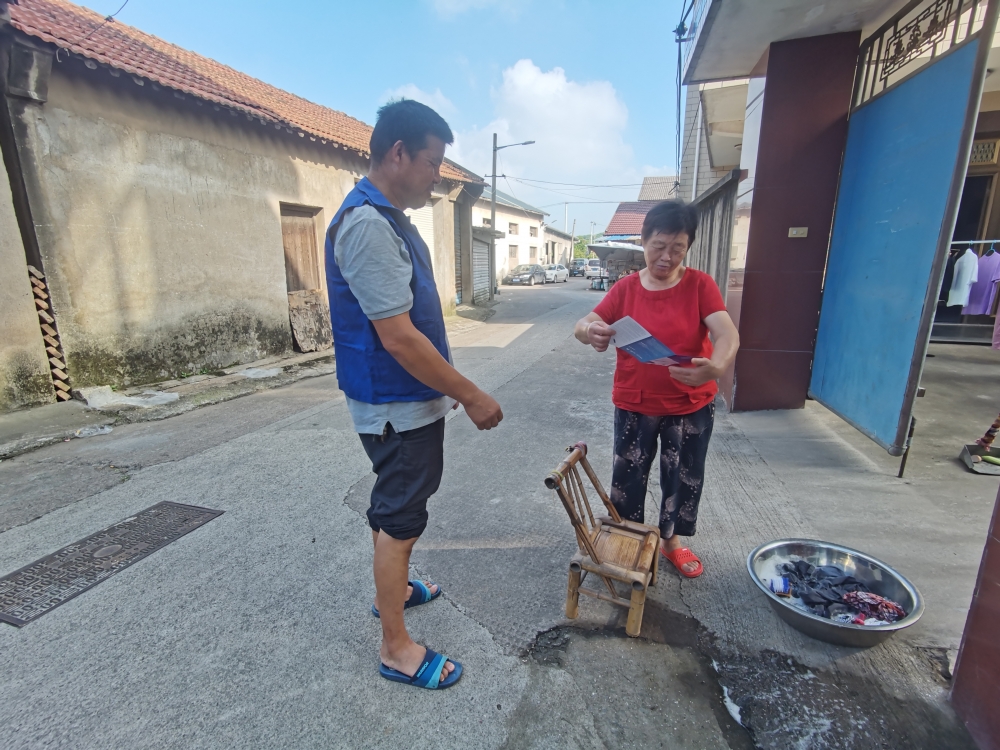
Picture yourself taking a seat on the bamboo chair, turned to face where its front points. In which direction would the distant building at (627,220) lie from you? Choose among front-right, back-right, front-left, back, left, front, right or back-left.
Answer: left

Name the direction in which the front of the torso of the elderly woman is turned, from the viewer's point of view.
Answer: toward the camera

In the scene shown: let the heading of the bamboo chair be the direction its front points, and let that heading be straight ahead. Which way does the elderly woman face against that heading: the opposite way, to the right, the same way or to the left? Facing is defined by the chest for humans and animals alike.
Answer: to the right

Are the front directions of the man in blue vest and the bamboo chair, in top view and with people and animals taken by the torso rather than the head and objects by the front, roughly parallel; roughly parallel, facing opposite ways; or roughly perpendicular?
roughly parallel

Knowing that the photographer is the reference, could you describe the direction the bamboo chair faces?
facing to the right of the viewer

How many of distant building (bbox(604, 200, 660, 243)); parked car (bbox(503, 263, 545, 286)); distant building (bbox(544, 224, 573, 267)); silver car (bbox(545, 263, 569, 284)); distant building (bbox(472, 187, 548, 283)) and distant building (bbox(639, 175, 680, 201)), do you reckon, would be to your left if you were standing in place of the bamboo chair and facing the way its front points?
6

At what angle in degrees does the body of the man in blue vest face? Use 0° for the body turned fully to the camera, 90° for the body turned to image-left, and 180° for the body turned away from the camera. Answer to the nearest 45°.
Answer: approximately 270°

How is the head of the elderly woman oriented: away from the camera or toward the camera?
toward the camera

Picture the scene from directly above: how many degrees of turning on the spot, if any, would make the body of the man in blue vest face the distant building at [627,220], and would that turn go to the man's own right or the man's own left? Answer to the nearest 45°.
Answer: approximately 45° to the man's own left

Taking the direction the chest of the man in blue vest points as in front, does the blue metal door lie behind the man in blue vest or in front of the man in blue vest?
in front

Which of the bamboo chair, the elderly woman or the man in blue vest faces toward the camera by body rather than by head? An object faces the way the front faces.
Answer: the elderly woman

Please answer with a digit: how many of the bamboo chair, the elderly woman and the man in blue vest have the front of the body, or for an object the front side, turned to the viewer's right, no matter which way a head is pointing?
2

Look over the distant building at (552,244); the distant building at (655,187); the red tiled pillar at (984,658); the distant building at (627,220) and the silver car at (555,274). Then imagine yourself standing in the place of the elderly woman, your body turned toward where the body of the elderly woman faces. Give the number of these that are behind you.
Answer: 4

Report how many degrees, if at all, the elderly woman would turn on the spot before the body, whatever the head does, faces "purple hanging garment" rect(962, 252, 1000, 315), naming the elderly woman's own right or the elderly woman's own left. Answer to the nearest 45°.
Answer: approximately 135° to the elderly woman's own left

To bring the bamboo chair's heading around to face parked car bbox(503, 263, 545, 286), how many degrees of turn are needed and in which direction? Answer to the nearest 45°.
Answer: approximately 90° to its left
